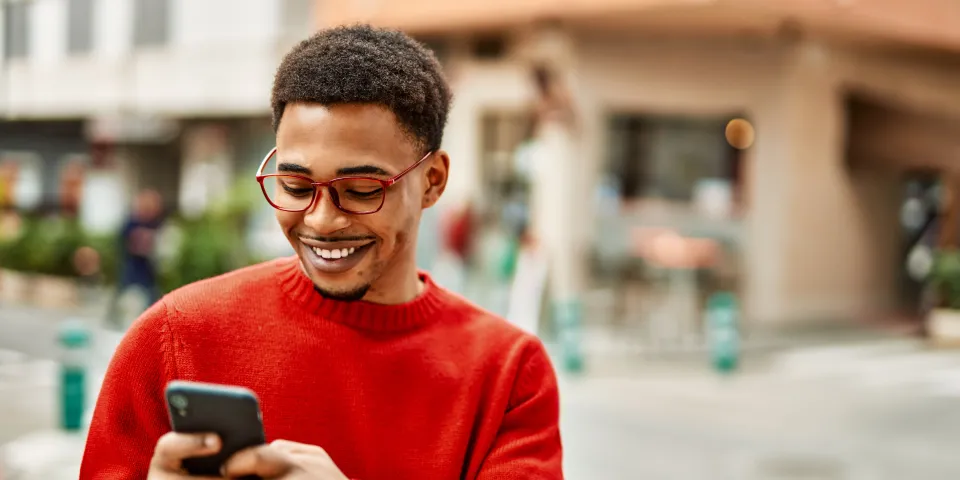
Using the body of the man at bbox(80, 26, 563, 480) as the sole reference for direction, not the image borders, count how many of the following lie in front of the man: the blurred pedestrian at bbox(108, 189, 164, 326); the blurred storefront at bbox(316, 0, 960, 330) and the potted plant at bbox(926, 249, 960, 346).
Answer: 0

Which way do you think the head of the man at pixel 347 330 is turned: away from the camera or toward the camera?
toward the camera

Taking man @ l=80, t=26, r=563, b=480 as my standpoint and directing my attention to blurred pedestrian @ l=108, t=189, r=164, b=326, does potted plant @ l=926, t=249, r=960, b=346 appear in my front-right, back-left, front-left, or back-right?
front-right

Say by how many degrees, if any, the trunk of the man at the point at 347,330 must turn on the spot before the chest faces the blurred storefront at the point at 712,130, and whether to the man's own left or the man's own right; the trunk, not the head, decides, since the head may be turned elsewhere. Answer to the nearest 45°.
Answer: approximately 180°

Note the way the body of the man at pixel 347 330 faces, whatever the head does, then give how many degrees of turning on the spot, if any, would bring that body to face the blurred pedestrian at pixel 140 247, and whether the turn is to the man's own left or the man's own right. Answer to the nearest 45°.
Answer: approximately 135° to the man's own right

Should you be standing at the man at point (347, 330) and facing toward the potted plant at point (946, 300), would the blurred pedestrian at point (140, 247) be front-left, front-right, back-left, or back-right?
front-left

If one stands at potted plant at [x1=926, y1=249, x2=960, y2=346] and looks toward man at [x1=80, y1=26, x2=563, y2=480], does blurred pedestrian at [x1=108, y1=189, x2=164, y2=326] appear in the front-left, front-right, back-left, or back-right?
front-right

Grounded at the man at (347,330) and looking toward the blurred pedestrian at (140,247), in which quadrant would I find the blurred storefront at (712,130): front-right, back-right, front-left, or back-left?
front-right

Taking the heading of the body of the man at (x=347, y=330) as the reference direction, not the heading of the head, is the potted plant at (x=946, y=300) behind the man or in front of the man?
behind

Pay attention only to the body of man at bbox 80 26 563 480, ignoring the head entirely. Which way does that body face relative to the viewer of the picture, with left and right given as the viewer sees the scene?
facing the viewer and to the left of the viewer
